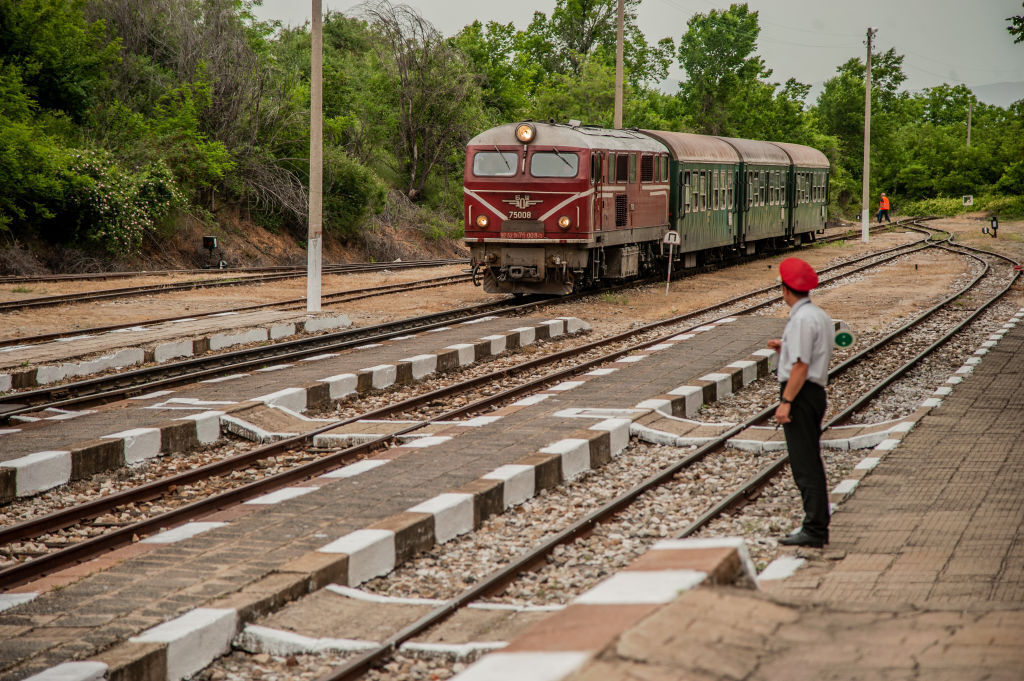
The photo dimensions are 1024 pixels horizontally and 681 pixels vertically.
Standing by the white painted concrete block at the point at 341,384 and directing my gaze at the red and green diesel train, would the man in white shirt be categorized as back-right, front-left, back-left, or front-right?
back-right

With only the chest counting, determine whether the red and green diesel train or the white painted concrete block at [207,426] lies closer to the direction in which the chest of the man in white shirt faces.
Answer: the white painted concrete block

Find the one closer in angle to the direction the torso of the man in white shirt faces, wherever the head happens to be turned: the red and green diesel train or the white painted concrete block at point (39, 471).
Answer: the white painted concrete block

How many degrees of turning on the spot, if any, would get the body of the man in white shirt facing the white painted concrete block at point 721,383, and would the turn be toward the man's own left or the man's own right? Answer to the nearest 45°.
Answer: approximately 90° to the man's own right

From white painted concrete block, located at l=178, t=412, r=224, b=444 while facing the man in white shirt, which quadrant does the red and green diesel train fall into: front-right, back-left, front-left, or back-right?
back-left

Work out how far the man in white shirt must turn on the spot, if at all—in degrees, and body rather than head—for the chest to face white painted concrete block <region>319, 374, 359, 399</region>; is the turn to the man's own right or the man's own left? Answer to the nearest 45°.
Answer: approximately 45° to the man's own right

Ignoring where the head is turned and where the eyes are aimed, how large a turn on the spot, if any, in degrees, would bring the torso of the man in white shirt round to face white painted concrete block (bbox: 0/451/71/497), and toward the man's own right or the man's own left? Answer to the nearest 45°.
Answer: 0° — they already face it

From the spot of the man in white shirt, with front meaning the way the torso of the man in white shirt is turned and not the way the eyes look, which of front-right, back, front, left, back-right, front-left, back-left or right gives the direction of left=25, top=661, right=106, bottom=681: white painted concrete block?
front-left

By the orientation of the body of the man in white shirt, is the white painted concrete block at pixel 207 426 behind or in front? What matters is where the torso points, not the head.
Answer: in front

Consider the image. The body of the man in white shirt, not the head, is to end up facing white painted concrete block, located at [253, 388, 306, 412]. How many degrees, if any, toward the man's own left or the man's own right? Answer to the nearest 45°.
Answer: approximately 45° to the man's own right

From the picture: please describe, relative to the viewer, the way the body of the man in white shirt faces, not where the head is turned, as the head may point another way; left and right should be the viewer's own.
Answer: facing to the left of the viewer

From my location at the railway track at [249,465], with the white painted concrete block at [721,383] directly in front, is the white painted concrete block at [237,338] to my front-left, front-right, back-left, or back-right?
front-left
